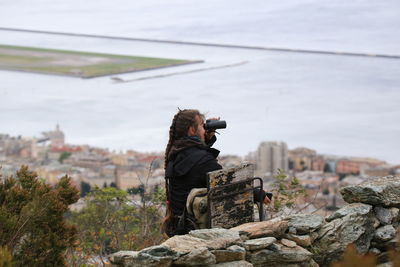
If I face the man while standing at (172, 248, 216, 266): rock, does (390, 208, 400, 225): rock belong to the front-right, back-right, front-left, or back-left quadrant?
front-right

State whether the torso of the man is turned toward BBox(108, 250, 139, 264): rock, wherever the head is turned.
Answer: no

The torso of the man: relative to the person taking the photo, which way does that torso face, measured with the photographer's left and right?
facing to the right of the viewer

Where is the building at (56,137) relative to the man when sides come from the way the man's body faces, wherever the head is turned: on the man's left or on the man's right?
on the man's left

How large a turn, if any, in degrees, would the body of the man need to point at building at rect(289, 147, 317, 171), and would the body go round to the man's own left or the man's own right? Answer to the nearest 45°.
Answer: approximately 90° to the man's own left

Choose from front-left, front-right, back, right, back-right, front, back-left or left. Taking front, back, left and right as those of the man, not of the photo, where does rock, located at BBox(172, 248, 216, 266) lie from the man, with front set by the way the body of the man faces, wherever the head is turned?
right
